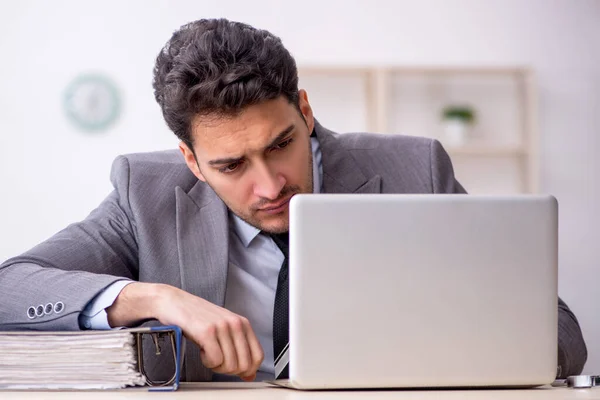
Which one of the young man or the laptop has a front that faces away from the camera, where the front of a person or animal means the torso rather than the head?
the laptop

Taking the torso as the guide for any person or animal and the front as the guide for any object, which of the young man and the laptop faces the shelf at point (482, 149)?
the laptop

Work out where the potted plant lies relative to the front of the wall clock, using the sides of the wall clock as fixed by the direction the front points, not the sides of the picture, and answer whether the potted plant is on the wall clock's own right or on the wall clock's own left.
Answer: on the wall clock's own left

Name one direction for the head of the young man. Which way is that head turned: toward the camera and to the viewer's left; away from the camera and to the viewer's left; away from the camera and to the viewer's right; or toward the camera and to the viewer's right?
toward the camera and to the viewer's right

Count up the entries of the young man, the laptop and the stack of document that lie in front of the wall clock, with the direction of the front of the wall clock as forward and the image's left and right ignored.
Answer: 3

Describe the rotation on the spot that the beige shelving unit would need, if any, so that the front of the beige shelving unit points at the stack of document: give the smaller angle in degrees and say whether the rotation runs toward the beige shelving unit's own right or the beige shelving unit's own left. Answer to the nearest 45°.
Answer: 0° — it already faces it

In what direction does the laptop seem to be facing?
away from the camera

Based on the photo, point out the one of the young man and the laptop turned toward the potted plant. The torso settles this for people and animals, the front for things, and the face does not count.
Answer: the laptop

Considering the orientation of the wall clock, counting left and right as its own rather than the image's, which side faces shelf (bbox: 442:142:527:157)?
left

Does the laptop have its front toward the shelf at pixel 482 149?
yes

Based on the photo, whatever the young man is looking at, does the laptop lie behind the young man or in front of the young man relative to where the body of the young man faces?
in front

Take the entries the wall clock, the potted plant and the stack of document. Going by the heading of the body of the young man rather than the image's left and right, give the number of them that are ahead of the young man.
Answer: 1

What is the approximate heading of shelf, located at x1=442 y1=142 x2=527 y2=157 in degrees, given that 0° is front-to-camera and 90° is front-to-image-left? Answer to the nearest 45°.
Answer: approximately 0°
